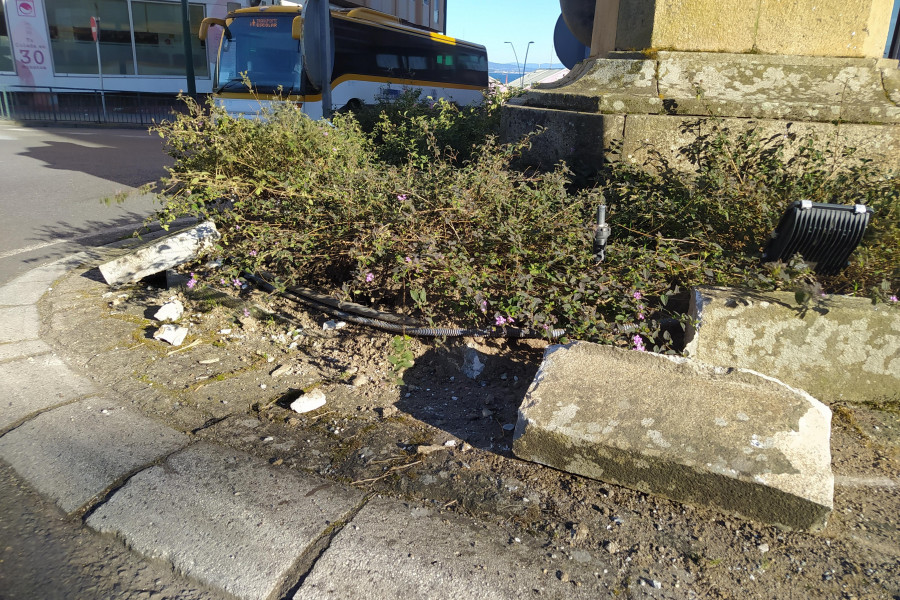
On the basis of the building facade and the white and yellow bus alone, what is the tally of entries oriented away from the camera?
0

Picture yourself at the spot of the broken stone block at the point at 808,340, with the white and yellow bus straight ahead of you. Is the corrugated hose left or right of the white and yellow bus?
left

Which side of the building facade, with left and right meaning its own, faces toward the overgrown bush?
front

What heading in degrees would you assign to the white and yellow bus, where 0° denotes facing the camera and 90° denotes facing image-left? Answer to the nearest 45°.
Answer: approximately 45°

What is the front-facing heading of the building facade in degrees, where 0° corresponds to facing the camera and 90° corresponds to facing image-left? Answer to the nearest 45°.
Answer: approximately 0°

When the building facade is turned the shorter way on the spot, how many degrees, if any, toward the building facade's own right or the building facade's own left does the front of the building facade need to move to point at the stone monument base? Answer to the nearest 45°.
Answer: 0° — it already faces it

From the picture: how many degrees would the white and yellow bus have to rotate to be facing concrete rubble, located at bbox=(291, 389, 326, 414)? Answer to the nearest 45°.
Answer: approximately 45° to its left

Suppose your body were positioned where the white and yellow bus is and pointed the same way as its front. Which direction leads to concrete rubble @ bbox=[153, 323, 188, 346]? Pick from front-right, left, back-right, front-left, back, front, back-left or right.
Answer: front-left

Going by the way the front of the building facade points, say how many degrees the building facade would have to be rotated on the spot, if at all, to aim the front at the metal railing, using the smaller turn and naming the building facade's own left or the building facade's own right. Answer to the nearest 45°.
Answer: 0° — it already faces it

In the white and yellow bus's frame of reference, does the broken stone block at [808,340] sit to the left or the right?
on its left
